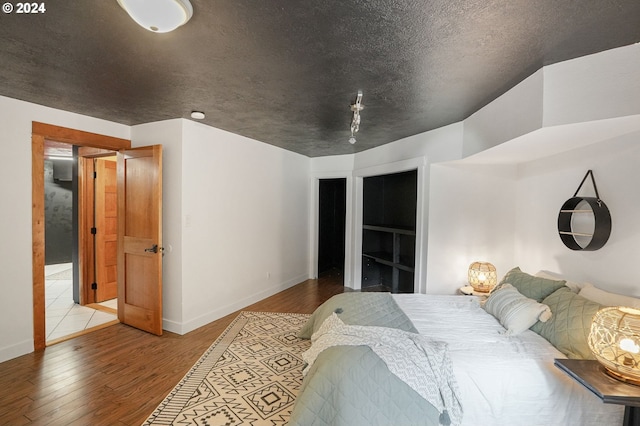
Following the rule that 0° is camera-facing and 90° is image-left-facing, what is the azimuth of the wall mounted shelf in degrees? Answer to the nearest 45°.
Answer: approximately 45°

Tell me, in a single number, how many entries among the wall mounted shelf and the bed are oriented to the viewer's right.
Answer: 0

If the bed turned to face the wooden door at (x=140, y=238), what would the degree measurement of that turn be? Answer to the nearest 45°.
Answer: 0° — it already faces it

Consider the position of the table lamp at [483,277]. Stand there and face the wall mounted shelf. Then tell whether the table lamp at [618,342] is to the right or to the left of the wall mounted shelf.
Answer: right

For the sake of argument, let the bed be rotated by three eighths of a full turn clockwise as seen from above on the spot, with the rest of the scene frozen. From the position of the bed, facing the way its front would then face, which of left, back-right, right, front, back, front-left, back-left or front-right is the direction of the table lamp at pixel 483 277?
front-left

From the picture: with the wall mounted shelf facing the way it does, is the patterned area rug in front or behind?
in front

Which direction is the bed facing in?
to the viewer's left
